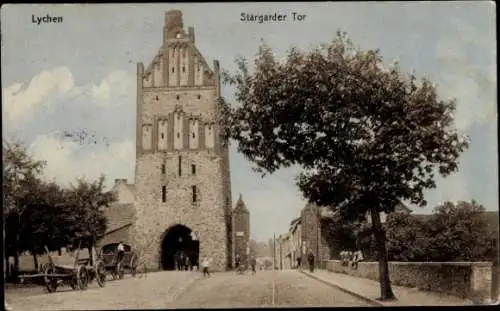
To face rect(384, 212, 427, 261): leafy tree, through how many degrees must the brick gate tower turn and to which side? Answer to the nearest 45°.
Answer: approximately 90° to its left

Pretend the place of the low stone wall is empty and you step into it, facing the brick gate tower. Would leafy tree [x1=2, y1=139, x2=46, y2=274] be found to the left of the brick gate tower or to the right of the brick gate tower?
left

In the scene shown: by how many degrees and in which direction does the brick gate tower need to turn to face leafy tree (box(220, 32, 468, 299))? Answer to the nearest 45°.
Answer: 0° — it already faces it

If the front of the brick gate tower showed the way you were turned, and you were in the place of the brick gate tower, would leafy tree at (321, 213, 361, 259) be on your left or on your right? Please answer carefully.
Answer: on your left

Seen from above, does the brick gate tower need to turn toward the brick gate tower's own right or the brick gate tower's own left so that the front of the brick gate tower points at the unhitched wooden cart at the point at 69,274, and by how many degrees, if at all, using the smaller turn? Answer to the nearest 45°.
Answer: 0° — it already faces it

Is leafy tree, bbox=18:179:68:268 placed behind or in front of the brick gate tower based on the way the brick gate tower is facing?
in front

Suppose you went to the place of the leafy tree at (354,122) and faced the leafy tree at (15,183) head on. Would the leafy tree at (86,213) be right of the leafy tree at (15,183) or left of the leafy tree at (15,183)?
right

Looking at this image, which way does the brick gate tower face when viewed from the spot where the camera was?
facing the viewer
